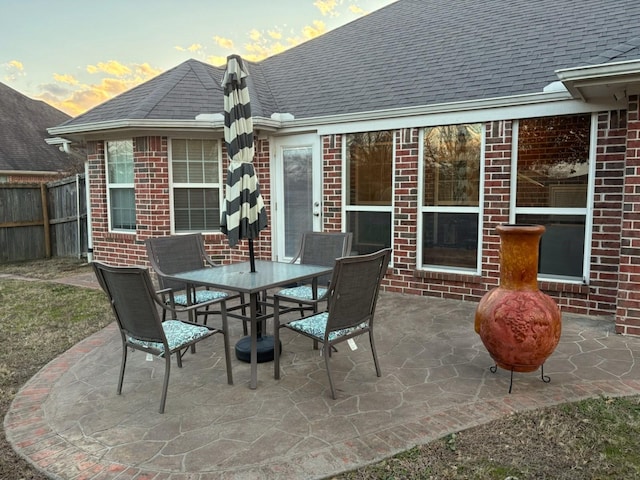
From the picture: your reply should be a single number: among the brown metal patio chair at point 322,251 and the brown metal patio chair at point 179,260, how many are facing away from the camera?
0

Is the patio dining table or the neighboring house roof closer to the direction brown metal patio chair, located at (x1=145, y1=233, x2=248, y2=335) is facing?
the patio dining table

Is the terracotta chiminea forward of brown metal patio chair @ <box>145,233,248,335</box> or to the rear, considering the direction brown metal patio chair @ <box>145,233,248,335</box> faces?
forward

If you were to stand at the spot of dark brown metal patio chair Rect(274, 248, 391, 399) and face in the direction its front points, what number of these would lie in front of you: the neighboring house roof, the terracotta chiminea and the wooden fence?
2

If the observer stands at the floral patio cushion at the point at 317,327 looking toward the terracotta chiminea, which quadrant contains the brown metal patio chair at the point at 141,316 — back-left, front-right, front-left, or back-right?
back-right

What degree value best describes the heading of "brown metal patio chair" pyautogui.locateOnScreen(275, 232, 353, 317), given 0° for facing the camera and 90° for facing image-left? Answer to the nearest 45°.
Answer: approximately 45°

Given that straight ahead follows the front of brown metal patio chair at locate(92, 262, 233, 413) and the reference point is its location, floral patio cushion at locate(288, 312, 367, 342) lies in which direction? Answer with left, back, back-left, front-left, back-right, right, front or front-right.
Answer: front-right

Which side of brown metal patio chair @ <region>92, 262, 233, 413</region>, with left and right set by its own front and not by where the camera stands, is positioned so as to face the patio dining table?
front

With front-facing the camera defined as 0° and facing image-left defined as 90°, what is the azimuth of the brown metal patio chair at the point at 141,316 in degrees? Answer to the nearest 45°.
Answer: approximately 225°

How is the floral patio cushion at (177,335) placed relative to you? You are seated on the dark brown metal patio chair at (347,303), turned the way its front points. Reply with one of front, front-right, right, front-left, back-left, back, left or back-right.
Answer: front-left

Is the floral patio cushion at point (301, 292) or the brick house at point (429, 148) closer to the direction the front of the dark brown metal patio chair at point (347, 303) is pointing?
the floral patio cushion

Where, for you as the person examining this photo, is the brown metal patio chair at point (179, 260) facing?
facing the viewer and to the right of the viewer

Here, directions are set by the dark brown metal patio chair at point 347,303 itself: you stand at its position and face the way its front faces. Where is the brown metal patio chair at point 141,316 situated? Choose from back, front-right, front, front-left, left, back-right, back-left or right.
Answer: front-left

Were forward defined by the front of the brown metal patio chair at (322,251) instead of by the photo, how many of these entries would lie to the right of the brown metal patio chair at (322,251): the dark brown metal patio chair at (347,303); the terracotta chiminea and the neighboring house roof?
1

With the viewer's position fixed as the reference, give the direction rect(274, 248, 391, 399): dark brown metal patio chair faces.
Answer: facing away from the viewer and to the left of the viewer
